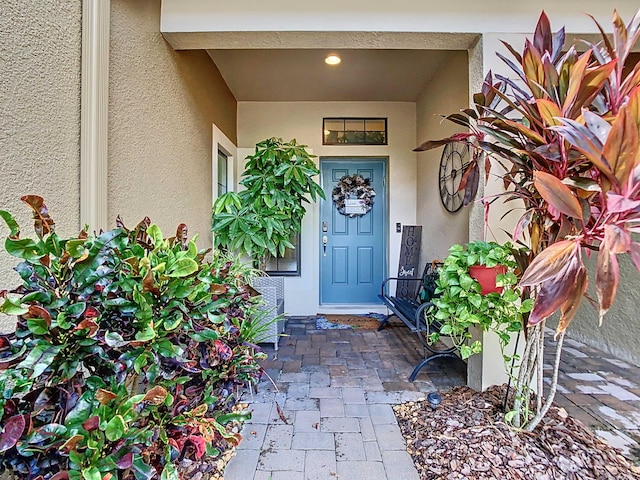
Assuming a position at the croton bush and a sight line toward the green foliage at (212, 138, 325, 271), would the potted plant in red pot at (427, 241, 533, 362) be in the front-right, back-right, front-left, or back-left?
front-right

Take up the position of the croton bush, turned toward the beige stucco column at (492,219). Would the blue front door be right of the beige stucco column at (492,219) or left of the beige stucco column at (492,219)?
left

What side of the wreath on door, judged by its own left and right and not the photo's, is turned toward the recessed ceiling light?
front

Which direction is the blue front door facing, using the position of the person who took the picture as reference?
facing the viewer

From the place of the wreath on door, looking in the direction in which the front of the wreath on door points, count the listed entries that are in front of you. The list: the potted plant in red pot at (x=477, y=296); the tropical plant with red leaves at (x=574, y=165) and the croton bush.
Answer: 3

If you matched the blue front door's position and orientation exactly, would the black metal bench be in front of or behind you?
in front

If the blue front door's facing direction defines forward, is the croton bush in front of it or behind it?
in front

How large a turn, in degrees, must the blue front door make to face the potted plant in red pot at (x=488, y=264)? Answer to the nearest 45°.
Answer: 0° — it already faces it

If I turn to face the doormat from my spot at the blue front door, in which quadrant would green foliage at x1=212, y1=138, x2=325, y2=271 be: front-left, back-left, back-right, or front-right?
front-right

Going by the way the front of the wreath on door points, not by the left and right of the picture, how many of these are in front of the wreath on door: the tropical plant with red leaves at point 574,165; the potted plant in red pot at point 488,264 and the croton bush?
3

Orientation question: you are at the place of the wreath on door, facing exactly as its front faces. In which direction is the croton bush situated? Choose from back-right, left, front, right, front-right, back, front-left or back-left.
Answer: front

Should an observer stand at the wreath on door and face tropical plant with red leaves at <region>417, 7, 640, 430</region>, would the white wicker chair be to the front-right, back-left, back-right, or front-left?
front-right

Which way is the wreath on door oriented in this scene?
toward the camera

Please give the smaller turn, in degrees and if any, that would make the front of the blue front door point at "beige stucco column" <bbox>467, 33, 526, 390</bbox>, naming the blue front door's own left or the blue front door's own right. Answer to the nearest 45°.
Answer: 0° — it already faces it

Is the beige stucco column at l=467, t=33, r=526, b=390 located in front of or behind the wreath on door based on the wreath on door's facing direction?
in front
